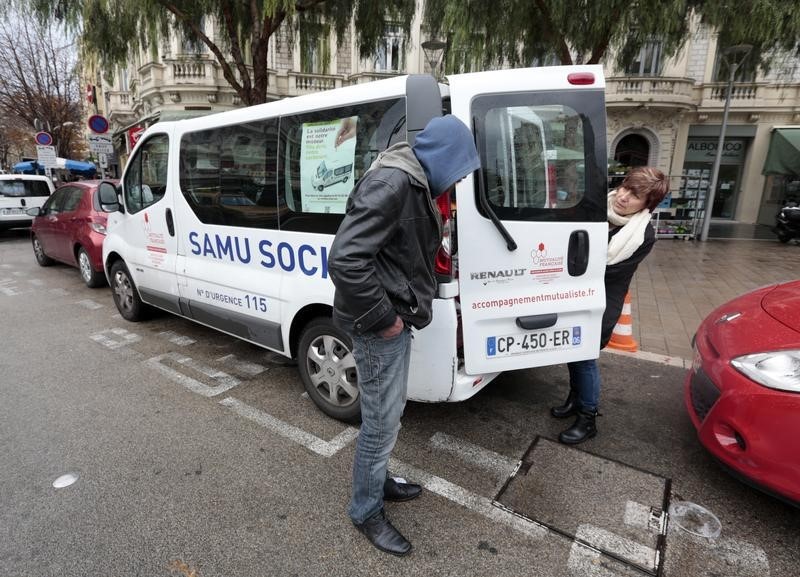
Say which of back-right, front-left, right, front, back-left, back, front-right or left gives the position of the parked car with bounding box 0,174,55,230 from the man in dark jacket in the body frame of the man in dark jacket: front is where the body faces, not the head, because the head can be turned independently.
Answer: back-left

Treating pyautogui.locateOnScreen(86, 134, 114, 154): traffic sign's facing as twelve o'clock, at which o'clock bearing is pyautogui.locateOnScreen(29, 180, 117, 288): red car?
The red car is roughly at 12 o'clock from the traffic sign.

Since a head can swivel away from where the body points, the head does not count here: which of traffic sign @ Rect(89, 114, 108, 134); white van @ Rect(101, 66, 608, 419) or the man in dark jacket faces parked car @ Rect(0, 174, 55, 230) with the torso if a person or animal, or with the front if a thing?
the white van

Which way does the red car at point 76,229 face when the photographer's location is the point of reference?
facing away from the viewer and to the left of the viewer

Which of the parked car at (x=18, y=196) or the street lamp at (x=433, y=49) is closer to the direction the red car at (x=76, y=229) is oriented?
the parked car

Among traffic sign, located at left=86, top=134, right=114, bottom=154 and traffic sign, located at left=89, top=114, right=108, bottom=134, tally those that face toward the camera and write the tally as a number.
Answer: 2

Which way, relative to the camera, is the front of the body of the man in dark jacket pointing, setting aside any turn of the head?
to the viewer's right

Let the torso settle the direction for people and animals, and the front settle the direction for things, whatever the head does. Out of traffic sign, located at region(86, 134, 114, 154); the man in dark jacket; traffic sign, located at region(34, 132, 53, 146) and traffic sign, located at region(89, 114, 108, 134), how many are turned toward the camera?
3

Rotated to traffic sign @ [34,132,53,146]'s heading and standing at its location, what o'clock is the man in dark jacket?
The man in dark jacket is roughly at 12 o'clock from the traffic sign.
